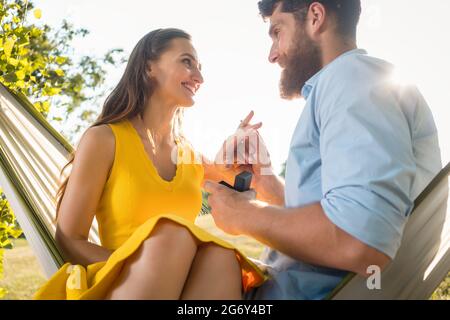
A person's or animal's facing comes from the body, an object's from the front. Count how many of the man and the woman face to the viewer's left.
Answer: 1

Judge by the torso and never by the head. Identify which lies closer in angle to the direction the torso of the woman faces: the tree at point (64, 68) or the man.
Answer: the man

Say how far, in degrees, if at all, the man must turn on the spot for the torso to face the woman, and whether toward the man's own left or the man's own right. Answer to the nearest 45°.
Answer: approximately 45° to the man's own right

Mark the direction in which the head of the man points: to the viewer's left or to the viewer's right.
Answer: to the viewer's left

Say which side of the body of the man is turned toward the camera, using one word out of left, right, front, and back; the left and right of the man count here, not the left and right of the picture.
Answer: left

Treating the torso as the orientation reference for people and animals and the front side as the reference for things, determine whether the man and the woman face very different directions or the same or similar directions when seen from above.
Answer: very different directions

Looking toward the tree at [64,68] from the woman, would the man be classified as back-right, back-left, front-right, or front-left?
back-right

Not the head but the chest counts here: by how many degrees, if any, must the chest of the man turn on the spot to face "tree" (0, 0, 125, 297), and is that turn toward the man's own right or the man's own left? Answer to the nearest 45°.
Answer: approximately 45° to the man's own right
